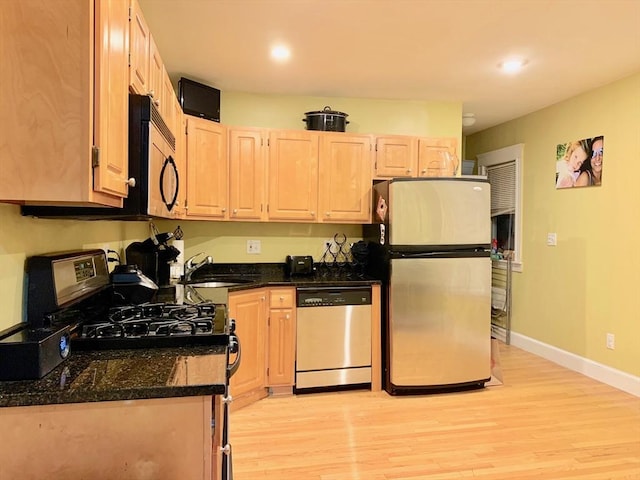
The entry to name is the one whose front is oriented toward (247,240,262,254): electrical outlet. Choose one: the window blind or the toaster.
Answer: the window blind

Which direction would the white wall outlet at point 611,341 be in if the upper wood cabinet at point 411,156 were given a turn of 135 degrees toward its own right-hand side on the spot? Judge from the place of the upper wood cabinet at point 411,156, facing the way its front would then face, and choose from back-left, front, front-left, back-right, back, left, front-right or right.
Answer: back-right

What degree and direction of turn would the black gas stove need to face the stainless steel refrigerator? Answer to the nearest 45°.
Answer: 0° — it already faces it

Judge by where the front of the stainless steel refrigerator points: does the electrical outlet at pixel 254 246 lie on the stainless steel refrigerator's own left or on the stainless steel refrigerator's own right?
on the stainless steel refrigerator's own right

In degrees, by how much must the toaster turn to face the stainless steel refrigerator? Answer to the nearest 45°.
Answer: approximately 90° to its left

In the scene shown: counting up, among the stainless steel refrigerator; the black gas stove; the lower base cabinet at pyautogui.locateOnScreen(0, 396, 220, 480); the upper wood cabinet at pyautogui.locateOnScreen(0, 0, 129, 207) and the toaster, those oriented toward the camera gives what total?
2

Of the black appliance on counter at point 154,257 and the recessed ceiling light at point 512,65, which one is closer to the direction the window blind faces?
the black appliance on counter

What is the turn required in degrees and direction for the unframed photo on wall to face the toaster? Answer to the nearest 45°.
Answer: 0° — it already faces it

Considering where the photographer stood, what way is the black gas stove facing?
facing to the right of the viewer

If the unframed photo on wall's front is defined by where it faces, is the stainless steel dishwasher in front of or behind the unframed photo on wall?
in front

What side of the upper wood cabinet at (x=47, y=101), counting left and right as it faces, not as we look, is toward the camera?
right

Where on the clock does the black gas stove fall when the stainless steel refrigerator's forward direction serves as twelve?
The black gas stove is roughly at 1 o'clock from the stainless steel refrigerator.

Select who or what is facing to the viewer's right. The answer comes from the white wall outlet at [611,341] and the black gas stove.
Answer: the black gas stove

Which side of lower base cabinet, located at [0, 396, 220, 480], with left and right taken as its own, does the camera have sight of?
right
